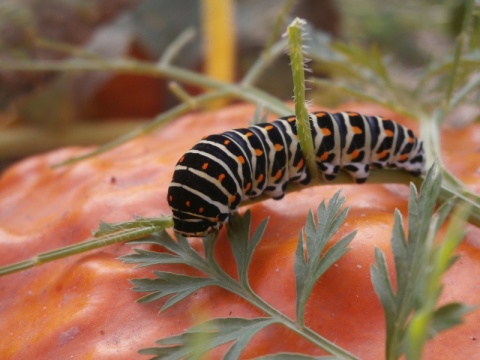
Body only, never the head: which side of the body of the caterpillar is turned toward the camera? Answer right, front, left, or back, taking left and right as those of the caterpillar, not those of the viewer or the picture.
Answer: left
